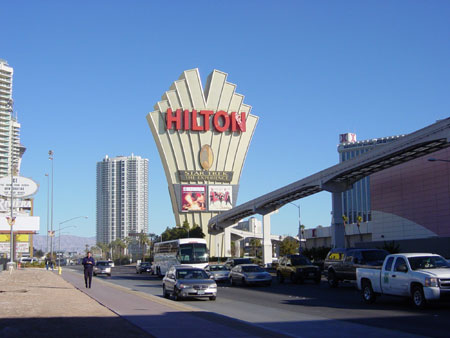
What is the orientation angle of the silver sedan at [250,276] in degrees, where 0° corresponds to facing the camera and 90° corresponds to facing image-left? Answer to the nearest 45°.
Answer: approximately 315°

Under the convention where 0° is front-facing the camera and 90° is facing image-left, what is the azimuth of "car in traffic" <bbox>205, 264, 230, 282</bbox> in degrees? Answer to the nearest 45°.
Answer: approximately 315°

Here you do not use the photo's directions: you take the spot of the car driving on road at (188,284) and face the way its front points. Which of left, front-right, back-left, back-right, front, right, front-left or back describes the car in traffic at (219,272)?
back-left

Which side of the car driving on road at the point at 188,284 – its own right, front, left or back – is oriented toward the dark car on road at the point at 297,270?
left

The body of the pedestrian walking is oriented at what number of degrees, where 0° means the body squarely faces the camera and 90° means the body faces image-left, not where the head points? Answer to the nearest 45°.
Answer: approximately 0°
